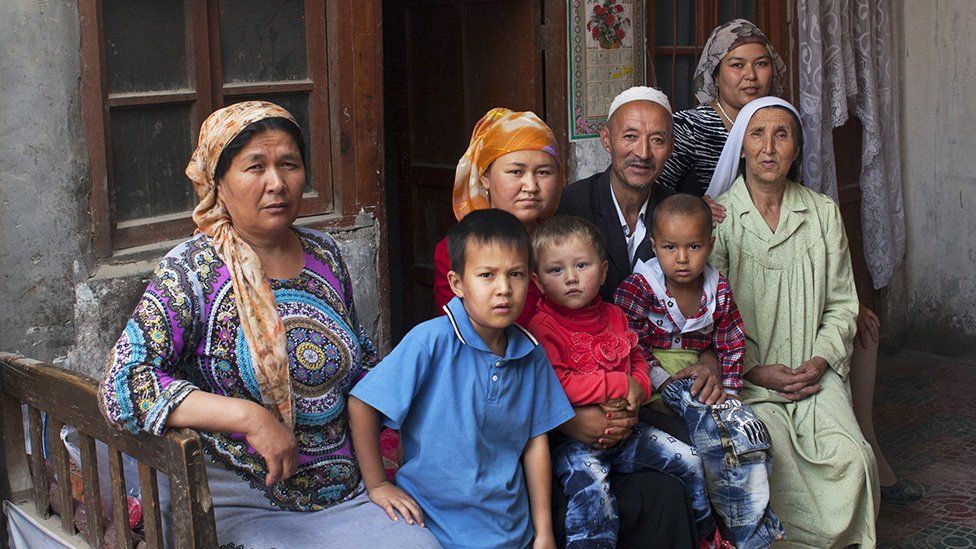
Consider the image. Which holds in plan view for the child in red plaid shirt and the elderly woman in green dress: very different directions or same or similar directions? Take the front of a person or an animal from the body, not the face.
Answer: same or similar directions

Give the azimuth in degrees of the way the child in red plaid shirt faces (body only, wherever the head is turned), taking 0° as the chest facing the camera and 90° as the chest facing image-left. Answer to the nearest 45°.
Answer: approximately 0°

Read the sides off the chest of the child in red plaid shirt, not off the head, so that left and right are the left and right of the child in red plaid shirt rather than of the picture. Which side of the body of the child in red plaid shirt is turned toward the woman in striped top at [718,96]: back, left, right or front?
back

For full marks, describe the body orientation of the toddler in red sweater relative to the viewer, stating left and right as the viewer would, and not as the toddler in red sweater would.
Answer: facing the viewer

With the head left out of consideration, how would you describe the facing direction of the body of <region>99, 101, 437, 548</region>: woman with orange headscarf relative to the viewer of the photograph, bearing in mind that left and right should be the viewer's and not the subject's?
facing the viewer and to the right of the viewer

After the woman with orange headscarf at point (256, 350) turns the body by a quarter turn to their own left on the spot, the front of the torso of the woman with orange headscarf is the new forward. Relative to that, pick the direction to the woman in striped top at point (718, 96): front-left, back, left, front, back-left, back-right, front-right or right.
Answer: front

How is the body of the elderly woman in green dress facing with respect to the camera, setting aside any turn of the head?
toward the camera
